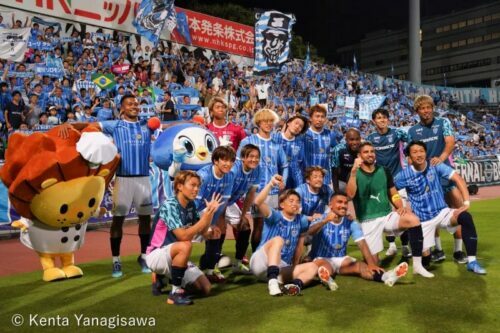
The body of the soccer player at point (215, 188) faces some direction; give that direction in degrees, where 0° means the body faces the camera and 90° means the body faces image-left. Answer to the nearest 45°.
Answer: approximately 315°

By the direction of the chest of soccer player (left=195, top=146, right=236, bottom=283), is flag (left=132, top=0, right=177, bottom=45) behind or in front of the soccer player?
behind

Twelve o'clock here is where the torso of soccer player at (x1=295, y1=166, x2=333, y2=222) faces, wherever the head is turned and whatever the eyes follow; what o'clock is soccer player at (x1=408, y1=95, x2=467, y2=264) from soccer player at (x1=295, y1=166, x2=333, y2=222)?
soccer player at (x1=408, y1=95, x2=467, y2=264) is roughly at 8 o'clock from soccer player at (x1=295, y1=166, x2=333, y2=222).

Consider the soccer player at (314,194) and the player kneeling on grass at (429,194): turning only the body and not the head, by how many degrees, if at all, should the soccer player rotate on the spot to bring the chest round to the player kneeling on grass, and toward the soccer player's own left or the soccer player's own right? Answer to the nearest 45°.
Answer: approximately 90° to the soccer player's own left

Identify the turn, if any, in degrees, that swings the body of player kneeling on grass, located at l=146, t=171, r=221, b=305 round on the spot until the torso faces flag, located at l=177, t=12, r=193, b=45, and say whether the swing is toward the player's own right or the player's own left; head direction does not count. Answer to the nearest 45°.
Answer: approximately 135° to the player's own left

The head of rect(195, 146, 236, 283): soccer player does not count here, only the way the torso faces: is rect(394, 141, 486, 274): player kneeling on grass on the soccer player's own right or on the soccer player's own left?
on the soccer player's own left
